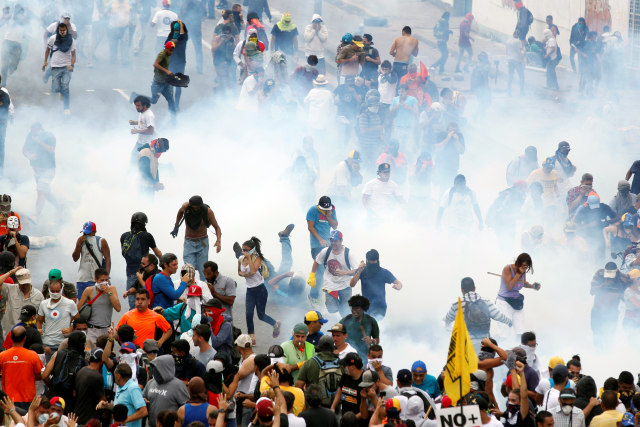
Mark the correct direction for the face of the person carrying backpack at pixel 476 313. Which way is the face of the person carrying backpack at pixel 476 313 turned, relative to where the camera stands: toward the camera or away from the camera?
away from the camera

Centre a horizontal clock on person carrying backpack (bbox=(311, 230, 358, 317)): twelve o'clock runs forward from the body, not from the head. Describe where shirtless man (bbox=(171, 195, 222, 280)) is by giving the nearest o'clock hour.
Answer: The shirtless man is roughly at 3 o'clock from the person carrying backpack.

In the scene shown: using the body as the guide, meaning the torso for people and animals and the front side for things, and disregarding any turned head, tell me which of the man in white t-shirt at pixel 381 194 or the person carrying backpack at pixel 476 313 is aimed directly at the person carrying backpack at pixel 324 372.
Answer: the man in white t-shirt

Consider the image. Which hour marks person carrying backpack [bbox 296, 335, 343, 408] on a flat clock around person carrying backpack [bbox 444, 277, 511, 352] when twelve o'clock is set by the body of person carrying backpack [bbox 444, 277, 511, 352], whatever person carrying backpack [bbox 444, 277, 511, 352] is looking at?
person carrying backpack [bbox 296, 335, 343, 408] is roughly at 7 o'clock from person carrying backpack [bbox 444, 277, 511, 352].

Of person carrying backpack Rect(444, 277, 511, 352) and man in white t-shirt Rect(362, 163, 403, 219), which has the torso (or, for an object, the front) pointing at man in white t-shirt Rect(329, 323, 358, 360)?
man in white t-shirt Rect(362, 163, 403, 219)

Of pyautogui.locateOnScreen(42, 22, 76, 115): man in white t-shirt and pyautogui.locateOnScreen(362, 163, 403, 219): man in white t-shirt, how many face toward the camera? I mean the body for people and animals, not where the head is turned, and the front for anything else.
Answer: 2

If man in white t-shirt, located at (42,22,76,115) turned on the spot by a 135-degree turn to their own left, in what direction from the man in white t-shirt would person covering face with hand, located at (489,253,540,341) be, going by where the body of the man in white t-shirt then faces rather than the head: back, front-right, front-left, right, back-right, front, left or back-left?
right

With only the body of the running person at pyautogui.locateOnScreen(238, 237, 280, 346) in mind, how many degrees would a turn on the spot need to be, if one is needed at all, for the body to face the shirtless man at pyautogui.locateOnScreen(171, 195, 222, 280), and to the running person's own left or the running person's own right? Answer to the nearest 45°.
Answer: approximately 90° to the running person's own right

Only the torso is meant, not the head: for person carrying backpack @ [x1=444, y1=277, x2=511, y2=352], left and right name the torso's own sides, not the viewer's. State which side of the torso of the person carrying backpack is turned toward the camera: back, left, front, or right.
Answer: back

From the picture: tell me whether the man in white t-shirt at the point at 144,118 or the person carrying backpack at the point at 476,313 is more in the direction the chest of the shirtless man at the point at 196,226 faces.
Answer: the person carrying backpack

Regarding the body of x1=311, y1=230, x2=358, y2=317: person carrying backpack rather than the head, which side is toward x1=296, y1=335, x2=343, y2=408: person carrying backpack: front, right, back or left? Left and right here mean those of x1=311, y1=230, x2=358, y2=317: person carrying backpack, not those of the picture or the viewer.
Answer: front

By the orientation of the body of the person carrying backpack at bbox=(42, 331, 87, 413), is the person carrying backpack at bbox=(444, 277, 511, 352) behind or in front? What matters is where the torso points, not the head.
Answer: in front
